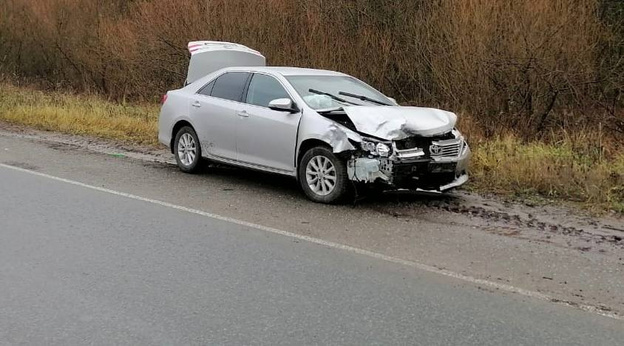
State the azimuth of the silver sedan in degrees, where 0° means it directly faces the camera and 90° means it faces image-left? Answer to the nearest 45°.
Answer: approximately 315°
